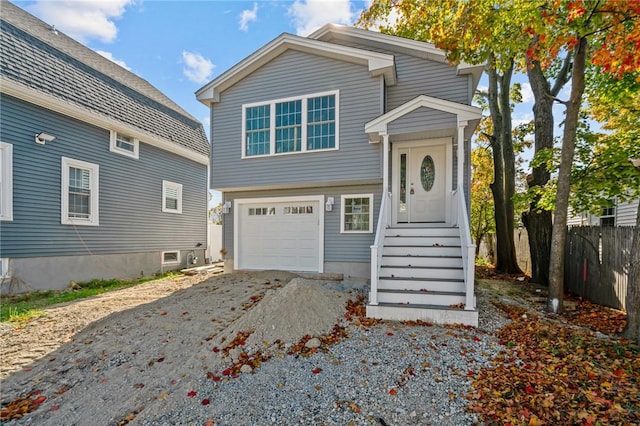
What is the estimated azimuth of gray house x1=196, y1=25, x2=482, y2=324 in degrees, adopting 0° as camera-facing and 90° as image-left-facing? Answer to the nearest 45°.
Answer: approximately 0°

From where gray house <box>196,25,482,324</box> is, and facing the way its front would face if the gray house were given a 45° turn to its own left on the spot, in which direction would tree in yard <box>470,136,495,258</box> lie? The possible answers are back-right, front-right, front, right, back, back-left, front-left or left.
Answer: left

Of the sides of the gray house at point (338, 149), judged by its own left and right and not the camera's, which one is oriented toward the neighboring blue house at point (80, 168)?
right

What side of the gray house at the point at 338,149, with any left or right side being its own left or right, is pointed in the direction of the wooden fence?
left

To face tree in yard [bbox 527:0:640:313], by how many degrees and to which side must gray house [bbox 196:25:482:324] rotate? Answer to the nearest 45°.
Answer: approximately 45° to its left
